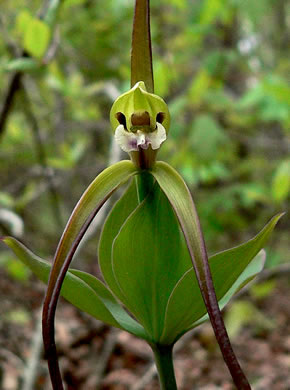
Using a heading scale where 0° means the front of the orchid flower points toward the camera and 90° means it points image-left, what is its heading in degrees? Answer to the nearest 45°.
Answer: approximately 0°
